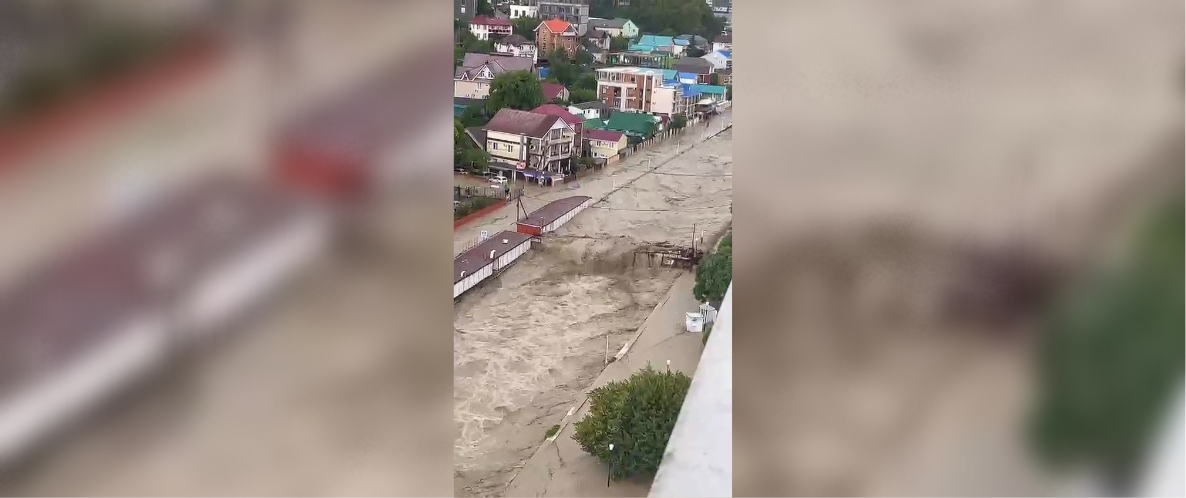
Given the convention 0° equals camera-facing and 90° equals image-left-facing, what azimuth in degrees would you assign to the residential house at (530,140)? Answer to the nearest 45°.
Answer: approximately 315°
